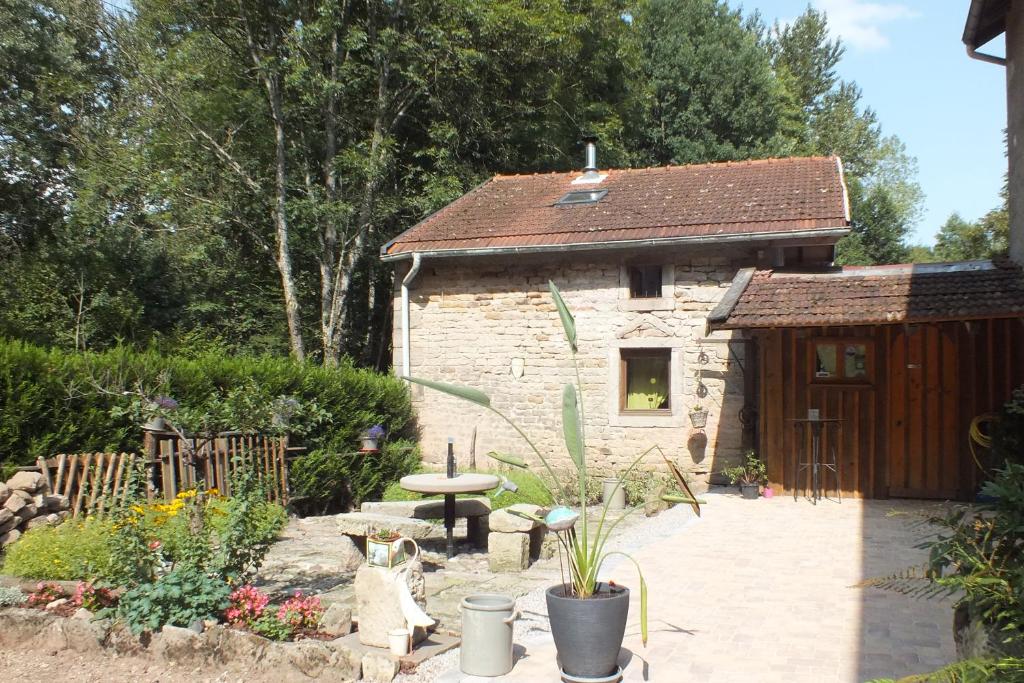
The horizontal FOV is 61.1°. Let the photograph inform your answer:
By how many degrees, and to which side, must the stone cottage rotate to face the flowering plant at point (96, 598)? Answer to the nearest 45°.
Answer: approximately 45° to its right

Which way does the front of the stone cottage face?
toward the camera

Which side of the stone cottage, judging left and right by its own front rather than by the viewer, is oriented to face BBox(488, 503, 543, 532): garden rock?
front

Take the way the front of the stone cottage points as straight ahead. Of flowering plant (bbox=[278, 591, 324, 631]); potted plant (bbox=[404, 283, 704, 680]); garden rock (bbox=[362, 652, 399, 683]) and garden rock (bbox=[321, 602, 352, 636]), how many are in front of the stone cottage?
4

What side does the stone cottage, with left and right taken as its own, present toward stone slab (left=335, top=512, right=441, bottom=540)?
front

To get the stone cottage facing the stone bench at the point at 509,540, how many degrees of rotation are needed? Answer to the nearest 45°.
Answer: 0° — it already faces it

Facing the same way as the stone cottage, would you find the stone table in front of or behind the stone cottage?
in front

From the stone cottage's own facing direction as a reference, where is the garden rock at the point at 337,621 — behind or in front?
in front

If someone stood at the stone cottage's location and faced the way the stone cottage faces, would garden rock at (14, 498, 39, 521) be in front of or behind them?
in front

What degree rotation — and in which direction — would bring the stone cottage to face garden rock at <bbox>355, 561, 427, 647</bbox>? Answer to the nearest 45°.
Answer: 0° — it already faces it

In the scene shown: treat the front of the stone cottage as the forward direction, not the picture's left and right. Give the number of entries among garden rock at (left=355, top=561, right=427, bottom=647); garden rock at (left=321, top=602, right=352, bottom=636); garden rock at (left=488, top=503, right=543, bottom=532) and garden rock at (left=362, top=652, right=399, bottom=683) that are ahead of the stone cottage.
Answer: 4

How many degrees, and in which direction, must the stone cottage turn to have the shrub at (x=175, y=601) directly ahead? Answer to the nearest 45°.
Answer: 0° — it already faces it

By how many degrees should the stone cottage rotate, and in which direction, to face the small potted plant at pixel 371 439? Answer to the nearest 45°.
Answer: approximately 90° to its right

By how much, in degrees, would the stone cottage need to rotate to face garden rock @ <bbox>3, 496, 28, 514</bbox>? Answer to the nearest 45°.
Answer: approximately 45° to its right

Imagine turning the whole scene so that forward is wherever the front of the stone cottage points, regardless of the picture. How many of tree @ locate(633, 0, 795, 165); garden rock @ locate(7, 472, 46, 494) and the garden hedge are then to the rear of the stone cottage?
1
